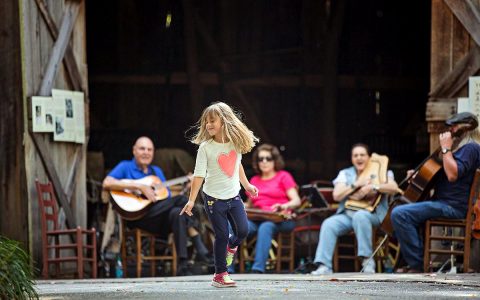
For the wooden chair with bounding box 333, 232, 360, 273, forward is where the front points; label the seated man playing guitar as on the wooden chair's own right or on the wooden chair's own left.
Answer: on the wooden chair's own right

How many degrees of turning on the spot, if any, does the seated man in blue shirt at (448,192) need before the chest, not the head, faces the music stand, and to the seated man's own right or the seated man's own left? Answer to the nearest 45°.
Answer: approximately 45° to the seated man's own right

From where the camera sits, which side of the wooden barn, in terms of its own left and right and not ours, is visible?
front

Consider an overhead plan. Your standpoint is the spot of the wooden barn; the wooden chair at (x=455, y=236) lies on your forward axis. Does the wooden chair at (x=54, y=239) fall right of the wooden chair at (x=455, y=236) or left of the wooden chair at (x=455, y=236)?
right

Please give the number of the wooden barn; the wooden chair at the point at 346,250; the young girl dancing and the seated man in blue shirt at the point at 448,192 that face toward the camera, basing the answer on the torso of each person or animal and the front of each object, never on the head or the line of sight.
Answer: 3

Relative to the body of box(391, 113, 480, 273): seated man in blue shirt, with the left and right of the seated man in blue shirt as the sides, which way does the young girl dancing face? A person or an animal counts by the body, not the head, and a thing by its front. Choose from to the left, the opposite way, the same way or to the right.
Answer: to the left

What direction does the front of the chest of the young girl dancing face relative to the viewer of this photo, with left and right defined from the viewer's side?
facing the viewer

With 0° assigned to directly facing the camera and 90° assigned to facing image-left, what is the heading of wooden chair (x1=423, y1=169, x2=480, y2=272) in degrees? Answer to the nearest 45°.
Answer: approximately 90°

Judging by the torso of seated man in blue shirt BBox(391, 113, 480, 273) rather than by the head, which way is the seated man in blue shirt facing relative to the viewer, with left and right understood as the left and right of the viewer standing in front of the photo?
facing to the left of the viewer
